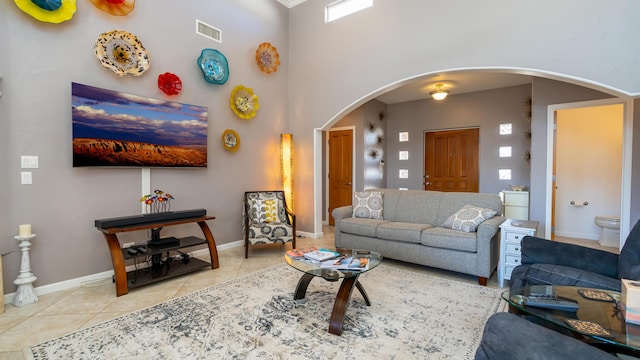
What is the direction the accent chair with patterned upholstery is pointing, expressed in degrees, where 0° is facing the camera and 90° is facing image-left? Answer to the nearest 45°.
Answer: approximately 315°

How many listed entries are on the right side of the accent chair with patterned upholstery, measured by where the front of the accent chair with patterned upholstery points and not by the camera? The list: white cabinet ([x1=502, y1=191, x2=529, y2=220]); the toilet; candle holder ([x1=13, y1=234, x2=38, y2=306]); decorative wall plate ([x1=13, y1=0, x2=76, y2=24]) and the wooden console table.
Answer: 3

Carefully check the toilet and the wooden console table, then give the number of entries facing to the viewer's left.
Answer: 1

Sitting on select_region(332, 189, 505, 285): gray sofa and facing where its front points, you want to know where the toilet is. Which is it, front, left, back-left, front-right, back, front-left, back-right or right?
back

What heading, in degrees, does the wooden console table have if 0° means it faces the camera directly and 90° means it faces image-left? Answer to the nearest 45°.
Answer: approximately 315°

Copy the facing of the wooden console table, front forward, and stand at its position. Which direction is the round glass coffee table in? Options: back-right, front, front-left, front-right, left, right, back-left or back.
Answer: front

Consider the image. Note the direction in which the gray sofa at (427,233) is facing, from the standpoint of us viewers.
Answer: facing the viewer and to the left of the viewer

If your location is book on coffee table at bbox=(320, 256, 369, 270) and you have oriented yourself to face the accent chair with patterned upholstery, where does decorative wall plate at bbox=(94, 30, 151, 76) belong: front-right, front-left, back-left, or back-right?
front-left

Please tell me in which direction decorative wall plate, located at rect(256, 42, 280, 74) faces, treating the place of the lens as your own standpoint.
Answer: facing the viewer and to the right of the viewer

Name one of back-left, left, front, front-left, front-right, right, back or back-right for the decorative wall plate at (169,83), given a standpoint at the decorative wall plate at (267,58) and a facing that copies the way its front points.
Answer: right

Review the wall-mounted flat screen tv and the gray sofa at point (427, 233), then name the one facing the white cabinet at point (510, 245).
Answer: the wall-mounted flat screen tv

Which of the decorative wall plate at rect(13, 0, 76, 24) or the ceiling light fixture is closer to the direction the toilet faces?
the ceiling light fixture

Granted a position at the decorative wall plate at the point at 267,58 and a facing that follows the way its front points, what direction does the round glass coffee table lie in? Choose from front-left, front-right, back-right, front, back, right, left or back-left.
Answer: front-right

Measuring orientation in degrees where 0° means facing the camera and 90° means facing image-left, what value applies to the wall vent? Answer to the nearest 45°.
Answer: approximately 315°
